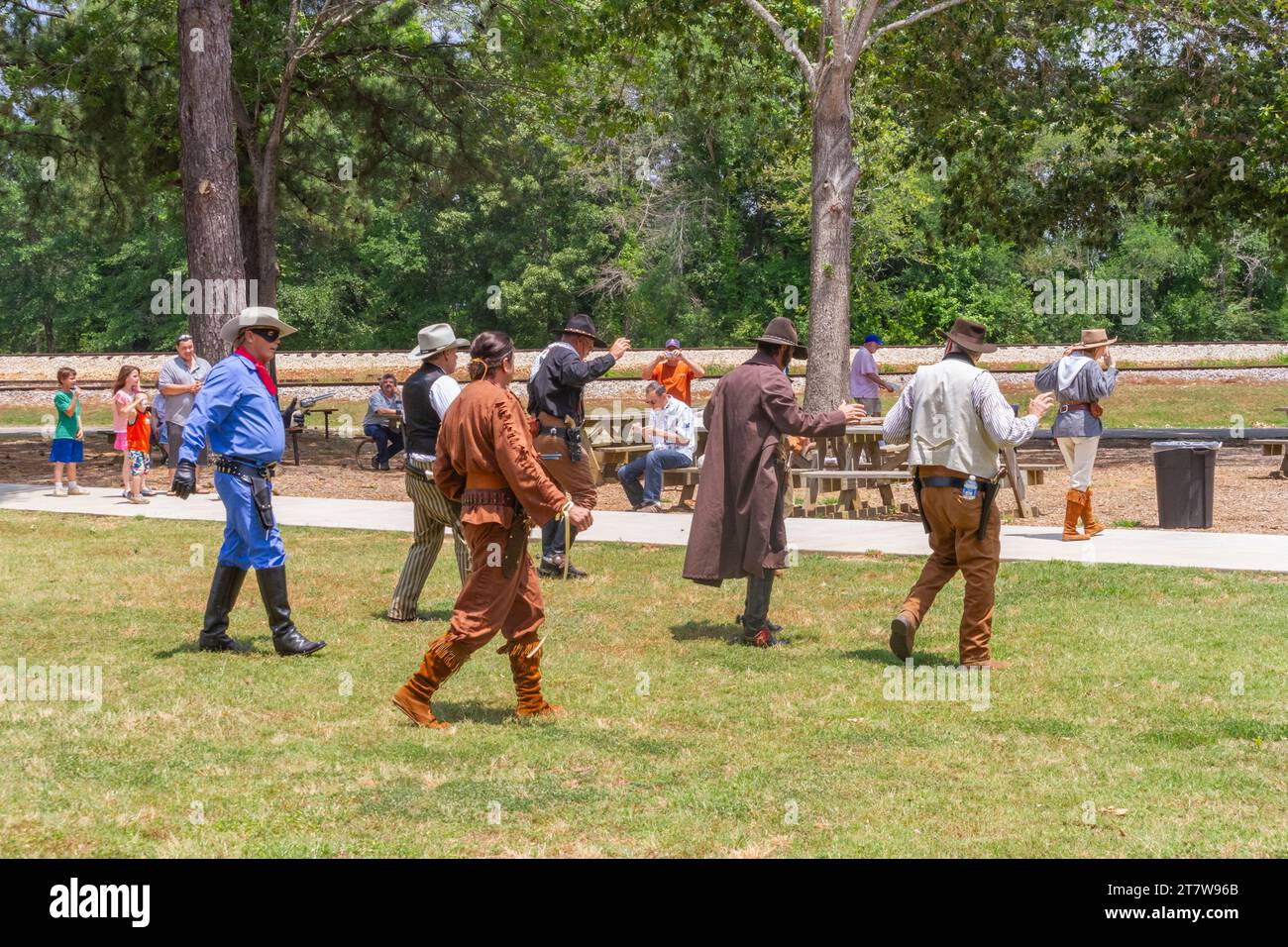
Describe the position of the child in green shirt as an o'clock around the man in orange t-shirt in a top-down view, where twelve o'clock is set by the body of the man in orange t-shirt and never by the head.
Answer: The child in green shirt is roughly at 3 o'clock from the man in orange t-shirt.

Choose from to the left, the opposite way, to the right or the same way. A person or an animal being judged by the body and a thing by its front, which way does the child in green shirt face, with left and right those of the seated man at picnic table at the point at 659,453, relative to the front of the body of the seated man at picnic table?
to the left

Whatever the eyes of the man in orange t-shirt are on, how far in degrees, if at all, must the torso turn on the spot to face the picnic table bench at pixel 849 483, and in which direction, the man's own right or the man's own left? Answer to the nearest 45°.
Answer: approximately 45° to the man's own left

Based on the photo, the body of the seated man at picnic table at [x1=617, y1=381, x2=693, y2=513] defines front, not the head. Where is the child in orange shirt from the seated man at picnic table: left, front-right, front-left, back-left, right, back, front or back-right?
front-right

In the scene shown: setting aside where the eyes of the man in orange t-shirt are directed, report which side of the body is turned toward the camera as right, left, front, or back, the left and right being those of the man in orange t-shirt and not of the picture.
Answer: front

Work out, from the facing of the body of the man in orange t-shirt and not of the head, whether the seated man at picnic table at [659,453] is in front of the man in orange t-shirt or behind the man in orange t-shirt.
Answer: in front

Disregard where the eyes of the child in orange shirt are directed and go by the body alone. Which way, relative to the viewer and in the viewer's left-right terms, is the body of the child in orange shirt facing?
facing the viewer and to the right of the viewer

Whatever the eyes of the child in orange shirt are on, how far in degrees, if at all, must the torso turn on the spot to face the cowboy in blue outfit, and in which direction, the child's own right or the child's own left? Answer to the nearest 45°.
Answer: approximately 45° to the child's own right

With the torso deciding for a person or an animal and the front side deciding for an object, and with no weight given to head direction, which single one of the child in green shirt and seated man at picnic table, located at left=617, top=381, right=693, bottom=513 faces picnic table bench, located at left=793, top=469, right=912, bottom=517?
the child in green shirt

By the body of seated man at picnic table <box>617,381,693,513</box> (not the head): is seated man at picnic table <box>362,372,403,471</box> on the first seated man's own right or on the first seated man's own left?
on the first seated man's own right

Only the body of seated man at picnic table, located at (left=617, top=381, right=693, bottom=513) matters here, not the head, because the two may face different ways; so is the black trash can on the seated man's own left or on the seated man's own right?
on the seated man's own left
